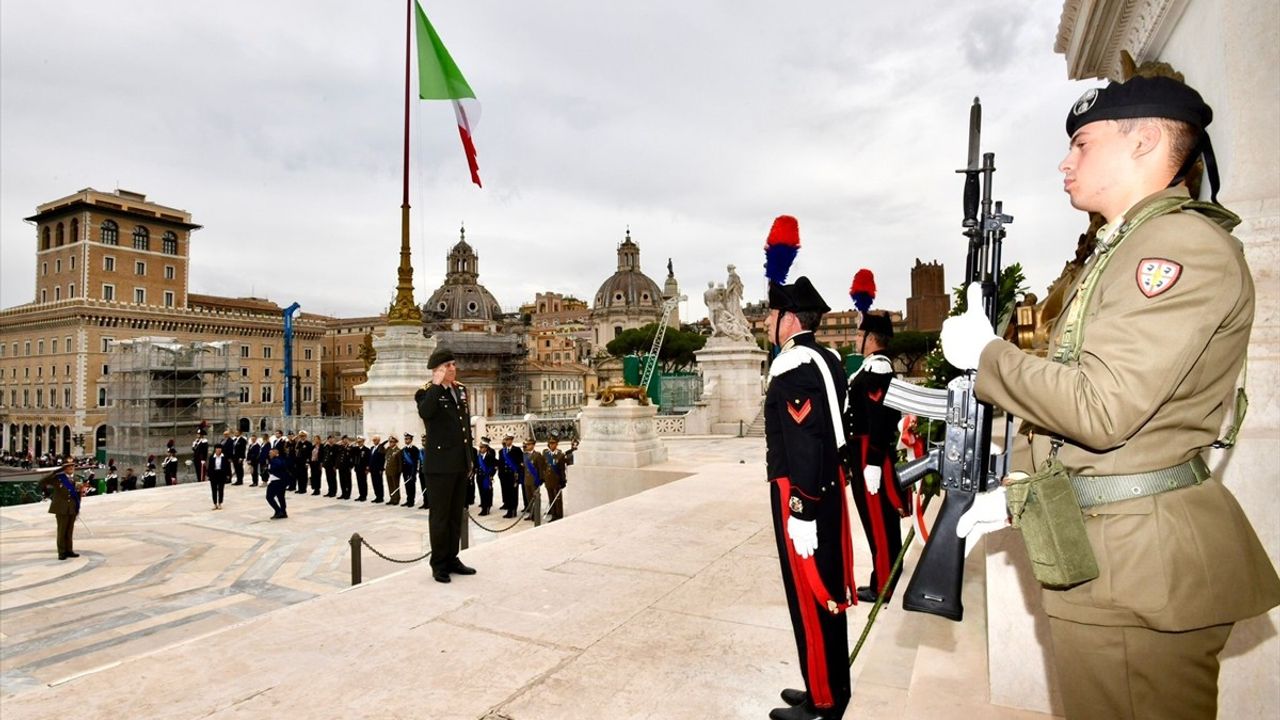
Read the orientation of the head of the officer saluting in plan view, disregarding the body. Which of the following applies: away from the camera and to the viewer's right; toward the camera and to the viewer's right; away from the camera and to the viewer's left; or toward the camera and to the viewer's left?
toward the camera and to the viewer's right

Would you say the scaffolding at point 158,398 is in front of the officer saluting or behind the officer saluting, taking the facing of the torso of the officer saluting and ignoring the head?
behind

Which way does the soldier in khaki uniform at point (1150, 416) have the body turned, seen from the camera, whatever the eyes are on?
to the viewer's left

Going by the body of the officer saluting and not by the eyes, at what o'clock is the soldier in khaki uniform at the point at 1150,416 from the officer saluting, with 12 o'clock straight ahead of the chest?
The soldier in khaki uniform is roughly at 1 o'clock from the officer saluting.

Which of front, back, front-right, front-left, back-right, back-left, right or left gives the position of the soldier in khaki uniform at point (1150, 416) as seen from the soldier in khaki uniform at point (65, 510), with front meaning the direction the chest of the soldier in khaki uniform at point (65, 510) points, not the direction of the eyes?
front-right

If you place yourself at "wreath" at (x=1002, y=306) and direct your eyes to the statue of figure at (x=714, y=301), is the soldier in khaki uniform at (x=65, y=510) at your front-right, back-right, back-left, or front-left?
front-left

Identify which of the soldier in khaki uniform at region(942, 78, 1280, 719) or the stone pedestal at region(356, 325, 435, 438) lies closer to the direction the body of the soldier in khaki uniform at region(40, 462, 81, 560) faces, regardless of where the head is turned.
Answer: the soldier in khaki uniform

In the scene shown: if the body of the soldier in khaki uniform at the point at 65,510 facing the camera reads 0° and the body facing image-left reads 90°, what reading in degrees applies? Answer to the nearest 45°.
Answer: approximately 315°

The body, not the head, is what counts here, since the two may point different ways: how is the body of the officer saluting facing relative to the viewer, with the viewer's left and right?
facing the viewer and to the right of the viewer

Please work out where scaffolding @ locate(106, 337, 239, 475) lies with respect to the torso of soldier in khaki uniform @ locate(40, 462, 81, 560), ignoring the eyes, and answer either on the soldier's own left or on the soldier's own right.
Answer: on the soldier's own left

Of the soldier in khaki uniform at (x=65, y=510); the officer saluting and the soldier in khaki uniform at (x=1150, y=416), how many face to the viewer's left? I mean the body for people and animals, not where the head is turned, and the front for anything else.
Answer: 1

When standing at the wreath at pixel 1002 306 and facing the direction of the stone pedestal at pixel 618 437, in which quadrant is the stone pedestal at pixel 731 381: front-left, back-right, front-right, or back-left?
front-right

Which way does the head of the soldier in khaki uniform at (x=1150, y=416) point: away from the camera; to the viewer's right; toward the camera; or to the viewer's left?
to the viewer's left

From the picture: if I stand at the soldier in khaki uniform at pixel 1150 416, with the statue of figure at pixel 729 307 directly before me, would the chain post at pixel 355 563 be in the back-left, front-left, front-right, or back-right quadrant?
front-left
